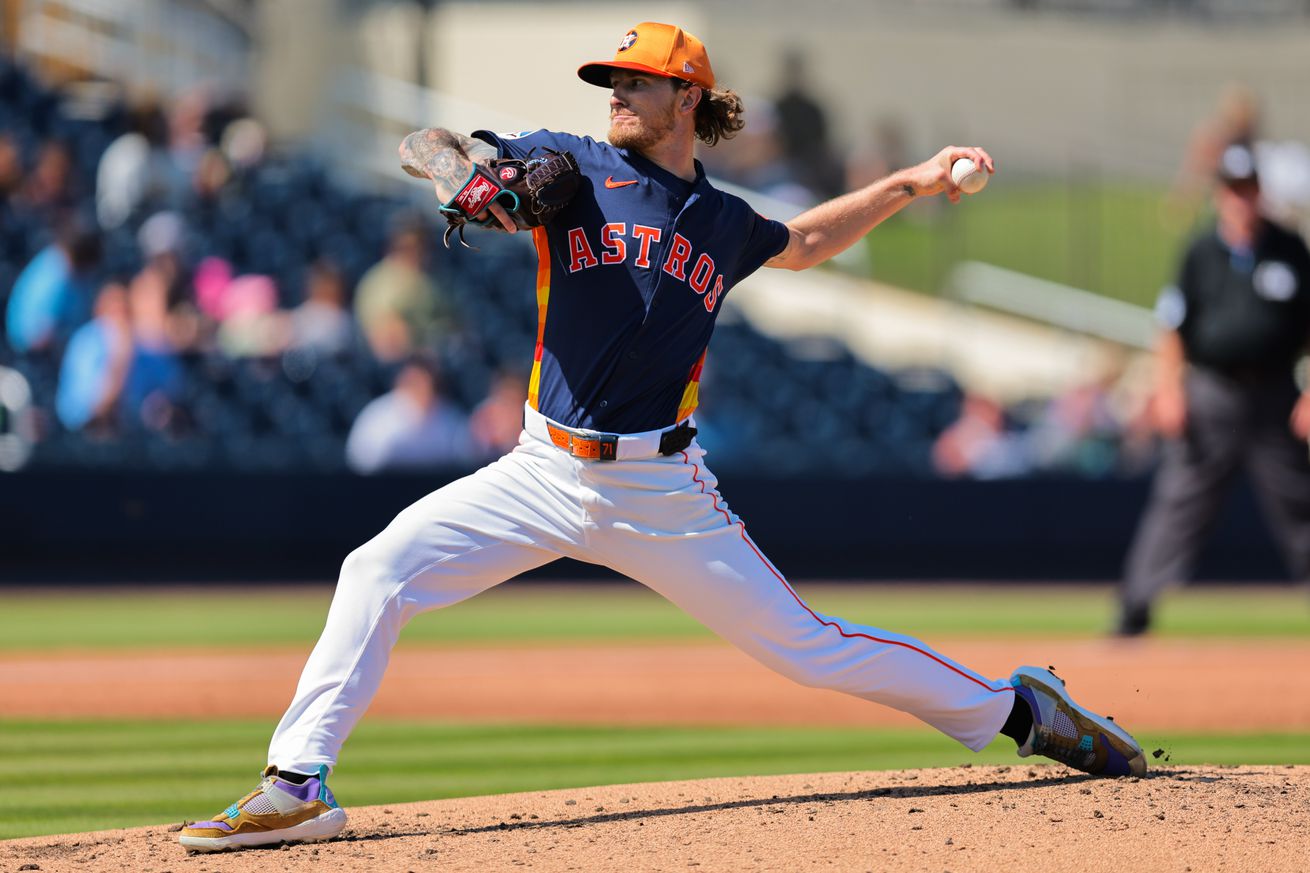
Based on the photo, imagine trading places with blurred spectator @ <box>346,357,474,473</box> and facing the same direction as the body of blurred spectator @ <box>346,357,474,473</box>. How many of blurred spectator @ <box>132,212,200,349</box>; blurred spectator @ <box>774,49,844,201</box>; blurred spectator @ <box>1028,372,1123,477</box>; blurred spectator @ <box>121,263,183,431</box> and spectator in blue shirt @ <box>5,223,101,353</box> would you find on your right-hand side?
3

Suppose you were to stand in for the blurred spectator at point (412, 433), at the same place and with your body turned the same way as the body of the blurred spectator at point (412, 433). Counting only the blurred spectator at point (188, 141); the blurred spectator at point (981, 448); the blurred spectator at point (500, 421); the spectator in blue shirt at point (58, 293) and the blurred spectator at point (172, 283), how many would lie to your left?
2

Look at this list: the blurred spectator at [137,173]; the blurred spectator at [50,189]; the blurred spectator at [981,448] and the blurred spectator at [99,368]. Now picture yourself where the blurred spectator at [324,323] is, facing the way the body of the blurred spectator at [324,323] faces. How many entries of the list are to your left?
1

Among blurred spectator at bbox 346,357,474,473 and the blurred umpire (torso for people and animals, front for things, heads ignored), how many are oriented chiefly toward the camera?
2

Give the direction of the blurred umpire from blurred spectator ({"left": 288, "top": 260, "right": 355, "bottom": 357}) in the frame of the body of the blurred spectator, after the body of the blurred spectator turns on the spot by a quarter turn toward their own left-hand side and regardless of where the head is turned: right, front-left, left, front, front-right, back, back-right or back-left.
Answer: front-right

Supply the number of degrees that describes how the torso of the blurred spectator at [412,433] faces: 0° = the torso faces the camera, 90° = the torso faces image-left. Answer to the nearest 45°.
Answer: approximately 0°

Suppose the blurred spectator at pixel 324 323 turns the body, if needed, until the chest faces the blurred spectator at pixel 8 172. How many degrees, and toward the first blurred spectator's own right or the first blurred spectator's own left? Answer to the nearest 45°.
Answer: approximately 90° to the first blurred spectator's own right

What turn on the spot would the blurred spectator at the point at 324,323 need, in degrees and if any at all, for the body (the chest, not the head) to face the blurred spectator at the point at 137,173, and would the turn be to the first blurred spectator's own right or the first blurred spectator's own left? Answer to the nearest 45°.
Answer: approximately 135° to the first blurred spectator's own right

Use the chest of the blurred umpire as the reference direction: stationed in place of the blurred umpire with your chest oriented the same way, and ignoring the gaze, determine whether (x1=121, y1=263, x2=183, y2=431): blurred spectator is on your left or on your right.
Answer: on your right

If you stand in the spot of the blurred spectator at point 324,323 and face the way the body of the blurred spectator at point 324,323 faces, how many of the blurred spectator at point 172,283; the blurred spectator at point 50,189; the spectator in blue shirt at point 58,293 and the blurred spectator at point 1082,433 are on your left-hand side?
1
